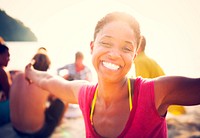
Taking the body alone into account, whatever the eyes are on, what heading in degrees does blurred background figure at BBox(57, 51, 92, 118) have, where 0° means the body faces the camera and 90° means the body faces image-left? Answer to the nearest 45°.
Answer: approximately 0°

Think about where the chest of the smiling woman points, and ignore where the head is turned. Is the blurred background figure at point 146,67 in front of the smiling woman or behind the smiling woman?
behind

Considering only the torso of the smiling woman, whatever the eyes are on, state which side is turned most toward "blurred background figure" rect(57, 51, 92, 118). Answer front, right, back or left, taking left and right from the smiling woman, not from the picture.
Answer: back

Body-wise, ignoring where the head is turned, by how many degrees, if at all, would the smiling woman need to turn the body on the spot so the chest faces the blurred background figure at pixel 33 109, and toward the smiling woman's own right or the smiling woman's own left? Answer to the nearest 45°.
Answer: approximately 135° to the smiling woman's own right

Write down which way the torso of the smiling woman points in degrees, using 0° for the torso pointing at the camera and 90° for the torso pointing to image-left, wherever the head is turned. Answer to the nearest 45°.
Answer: approximately 0°

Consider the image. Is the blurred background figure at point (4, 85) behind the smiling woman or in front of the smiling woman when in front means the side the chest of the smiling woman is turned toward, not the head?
behind

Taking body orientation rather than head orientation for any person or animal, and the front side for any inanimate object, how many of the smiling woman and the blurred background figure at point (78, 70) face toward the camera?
2

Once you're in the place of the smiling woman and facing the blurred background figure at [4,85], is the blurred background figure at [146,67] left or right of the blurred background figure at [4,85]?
right

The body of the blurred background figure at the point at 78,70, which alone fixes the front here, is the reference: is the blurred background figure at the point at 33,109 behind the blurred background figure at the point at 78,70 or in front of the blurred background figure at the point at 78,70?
in front
